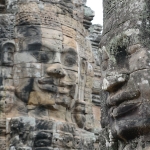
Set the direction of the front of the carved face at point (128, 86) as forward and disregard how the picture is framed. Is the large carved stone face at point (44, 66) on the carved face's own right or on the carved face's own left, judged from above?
on the carved face's own right

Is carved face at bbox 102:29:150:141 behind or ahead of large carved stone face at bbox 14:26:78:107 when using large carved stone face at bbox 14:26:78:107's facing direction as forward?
ahead

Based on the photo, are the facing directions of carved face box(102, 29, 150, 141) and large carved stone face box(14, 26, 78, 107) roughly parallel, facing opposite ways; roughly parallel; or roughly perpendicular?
roughly perpendicular

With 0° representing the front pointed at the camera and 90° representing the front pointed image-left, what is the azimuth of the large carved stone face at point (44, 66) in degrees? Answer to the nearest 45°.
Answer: approximately 315°

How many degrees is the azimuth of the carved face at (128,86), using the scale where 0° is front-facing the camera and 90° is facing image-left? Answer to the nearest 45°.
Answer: approximately 45°
